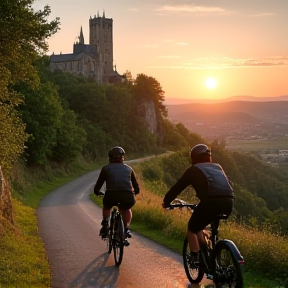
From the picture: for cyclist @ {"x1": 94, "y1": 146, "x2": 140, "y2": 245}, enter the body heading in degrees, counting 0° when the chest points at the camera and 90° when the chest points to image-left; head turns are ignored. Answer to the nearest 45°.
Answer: approximately 180°

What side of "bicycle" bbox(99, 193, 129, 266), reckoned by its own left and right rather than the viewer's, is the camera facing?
back

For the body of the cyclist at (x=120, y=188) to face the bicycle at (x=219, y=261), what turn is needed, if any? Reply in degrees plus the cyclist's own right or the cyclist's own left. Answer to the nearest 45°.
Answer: approximately 135° to the cyclist's own right

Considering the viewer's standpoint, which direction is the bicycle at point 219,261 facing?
facing away from the viewer and to the left of the viewer

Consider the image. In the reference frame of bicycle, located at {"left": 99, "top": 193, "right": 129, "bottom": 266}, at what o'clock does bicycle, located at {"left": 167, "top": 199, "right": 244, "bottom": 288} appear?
bicycle, located at {"left": 167, "top": 199, "right": 244, "bottom": 288} is roughly at 5 o'clock from bicycle, located at {"left": 99, "top": 193, "right": 129, "bottom": 266}.

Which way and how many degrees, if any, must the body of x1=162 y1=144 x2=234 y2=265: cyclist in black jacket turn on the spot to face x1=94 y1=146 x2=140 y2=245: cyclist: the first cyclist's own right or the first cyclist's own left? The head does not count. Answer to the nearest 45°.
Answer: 0° — they already face them

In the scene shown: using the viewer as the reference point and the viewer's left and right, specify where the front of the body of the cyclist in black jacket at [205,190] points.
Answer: facing away from the viewer and to the left of the viewer

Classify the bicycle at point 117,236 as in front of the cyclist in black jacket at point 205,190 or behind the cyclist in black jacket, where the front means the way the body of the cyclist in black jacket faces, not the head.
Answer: in front
